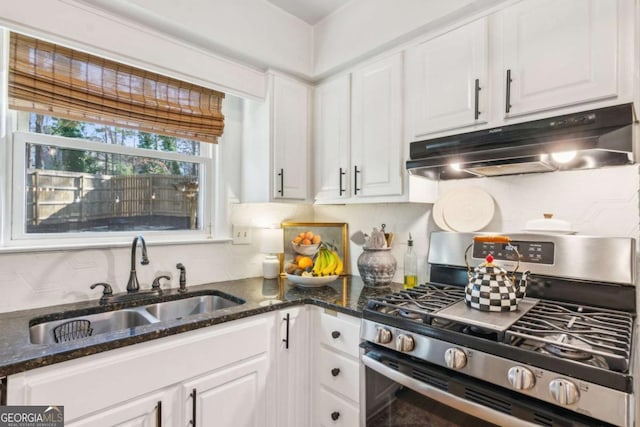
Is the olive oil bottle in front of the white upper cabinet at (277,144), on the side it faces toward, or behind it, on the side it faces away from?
in front

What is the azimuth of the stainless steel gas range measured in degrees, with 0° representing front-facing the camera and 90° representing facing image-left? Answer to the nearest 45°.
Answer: approximately 45°

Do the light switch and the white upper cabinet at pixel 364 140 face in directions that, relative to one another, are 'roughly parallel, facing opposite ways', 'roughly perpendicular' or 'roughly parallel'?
roughly perpendicular

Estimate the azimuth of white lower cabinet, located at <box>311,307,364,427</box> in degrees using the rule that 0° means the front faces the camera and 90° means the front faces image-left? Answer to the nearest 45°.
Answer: approximately 45°

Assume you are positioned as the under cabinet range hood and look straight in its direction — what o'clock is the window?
The window is roughly at 1 o'clock from the under cabinet range hood.

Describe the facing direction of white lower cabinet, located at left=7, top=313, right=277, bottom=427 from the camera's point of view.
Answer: facing the viewer and to the right of the viewer

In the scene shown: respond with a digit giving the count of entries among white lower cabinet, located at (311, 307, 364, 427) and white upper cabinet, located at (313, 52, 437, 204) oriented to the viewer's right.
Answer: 0

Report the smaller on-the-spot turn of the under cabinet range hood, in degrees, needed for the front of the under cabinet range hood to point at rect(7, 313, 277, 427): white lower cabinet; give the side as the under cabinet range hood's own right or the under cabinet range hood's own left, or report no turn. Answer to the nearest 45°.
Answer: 0° — it already faces it
